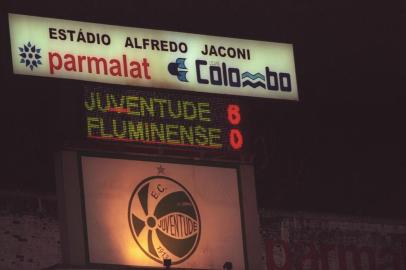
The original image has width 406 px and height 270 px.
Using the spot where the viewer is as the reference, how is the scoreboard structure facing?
facing the viewer and to the right of the viewer
